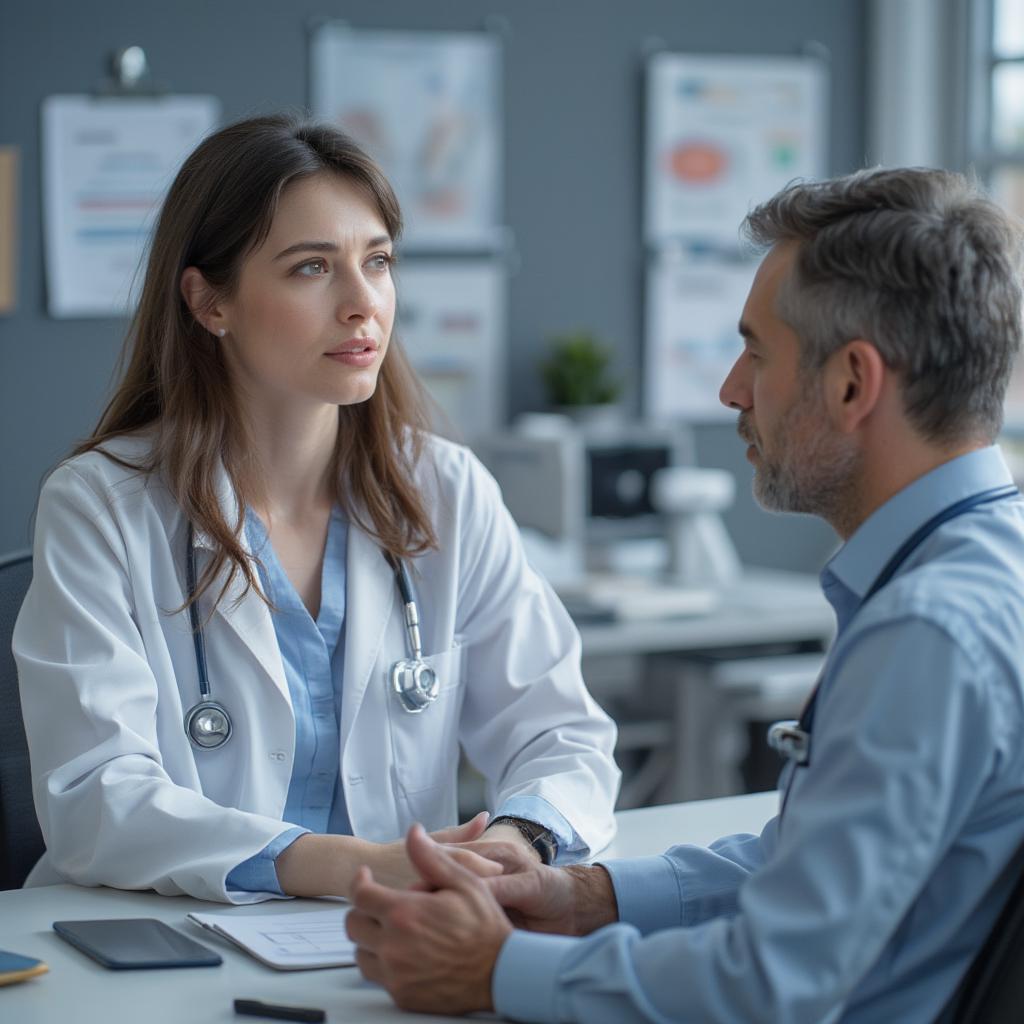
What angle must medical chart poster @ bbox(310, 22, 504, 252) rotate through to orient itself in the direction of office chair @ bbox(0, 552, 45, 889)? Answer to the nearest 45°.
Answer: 0° — it already faces it

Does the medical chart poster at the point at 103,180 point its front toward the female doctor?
yes

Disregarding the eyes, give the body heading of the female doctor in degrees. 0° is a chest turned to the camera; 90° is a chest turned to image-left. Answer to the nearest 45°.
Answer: approximately 315°

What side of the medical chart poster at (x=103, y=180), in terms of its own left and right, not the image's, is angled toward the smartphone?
front

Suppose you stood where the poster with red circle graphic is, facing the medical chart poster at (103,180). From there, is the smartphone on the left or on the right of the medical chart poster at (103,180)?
left

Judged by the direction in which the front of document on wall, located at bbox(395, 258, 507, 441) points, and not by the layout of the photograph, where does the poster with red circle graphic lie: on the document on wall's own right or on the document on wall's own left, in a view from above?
on the document on wall's own left

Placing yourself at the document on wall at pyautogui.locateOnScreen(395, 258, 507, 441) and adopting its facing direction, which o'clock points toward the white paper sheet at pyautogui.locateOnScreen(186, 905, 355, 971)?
The white paper sheet is roughly at 12 o'clock from the document on wall.

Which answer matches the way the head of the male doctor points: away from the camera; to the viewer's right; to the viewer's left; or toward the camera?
to the viewer's left

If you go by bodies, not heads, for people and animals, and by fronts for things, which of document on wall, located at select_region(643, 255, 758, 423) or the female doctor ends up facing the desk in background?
the document on wall

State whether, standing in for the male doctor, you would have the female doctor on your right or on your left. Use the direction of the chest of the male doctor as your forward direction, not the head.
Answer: on your right

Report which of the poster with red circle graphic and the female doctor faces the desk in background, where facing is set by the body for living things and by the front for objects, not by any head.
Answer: the poster with red circle graphic

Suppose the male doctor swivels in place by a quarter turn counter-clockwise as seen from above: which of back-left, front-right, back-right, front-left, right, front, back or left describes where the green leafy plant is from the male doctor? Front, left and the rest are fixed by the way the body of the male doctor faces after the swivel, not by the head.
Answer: back

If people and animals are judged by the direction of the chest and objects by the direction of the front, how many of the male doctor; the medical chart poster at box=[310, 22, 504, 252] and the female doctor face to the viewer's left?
1

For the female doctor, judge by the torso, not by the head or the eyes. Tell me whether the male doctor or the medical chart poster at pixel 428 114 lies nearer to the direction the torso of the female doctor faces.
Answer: the male doctor
